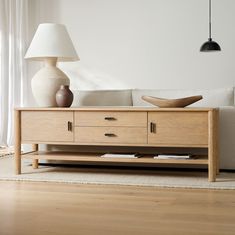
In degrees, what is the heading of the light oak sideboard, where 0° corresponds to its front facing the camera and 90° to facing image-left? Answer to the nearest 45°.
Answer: approximately 0°

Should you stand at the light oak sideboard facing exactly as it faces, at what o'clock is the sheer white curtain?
The sheer white curtain is roughly at 5 o'clock from the light oak sideboard.
